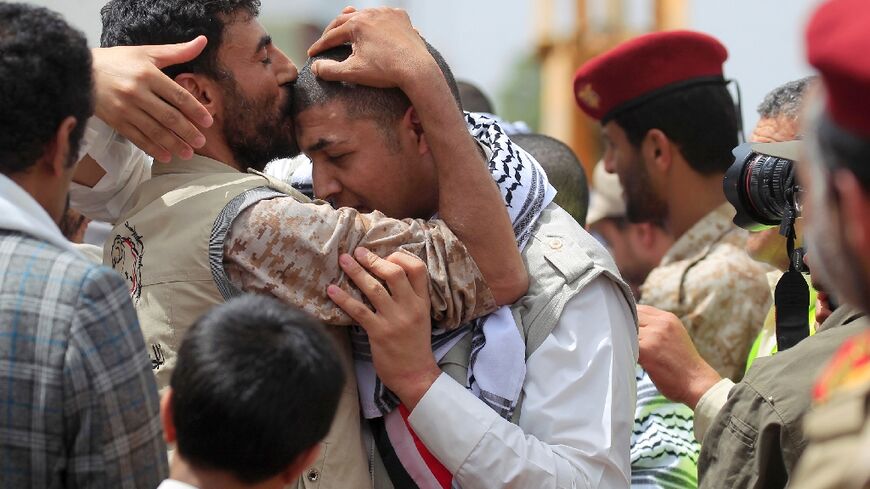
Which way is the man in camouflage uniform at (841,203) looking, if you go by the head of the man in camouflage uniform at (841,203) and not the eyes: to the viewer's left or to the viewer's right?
to the viewer's left

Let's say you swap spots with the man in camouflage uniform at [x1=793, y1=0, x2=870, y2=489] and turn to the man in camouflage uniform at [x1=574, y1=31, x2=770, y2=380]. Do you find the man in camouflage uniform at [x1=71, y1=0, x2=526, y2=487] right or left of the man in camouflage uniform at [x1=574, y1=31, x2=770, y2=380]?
left

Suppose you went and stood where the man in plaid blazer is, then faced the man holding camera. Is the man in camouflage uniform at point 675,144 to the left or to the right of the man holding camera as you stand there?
left

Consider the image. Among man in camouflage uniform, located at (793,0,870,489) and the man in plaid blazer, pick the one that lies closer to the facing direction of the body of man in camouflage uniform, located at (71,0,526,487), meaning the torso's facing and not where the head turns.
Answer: the man in camouflage uniform

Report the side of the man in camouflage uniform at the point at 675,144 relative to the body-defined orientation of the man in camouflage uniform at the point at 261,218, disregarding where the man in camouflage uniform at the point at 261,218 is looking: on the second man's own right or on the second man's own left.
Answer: on the second man's own left

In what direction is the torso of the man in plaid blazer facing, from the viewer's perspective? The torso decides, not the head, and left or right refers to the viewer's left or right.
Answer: facing away from the viewer and to the right of the viewer

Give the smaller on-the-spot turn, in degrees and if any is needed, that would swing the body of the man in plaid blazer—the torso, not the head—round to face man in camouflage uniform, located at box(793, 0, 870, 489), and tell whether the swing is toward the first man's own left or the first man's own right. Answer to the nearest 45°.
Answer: approximately 90° to the first man's own right

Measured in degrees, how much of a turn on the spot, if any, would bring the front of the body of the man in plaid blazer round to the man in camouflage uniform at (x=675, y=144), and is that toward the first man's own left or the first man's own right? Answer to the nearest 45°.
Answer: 0° — they already face them

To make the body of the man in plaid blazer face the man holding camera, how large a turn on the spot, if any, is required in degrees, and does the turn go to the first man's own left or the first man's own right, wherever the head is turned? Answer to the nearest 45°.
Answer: approximately 45° to the first man's own right

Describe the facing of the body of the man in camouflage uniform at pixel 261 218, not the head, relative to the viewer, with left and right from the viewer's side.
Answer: facing to the right of the viewer
